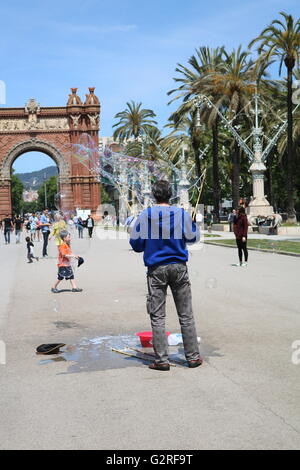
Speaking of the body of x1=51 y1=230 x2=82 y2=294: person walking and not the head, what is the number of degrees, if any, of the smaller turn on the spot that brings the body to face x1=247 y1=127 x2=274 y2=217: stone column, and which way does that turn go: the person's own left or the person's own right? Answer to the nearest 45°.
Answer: approximately 45° to the person's own left

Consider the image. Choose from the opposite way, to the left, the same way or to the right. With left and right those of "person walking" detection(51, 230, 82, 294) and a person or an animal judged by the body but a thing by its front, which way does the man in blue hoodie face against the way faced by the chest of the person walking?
to the left

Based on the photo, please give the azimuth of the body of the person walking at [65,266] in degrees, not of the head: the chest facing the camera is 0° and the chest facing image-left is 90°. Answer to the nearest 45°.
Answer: approximately 270°

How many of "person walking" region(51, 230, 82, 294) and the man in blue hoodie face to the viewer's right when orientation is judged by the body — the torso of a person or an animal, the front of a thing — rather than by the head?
1

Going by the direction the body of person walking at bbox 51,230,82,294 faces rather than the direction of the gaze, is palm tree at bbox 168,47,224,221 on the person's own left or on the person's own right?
on the person's own left

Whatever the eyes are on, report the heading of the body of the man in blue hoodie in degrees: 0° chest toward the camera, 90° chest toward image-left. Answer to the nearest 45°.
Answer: approximately 180°

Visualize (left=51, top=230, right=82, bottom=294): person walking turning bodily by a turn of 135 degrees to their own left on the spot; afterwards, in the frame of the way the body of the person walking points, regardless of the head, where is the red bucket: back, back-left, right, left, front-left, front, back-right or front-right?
back-left

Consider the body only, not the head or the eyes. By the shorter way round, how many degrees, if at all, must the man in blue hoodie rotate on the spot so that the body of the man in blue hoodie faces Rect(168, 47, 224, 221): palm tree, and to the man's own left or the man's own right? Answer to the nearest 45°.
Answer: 0° — they already face it

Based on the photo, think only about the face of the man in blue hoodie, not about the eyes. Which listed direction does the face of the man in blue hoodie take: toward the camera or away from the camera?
away from the camera

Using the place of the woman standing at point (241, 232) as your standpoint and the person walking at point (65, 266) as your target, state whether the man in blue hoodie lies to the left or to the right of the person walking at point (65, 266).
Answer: left

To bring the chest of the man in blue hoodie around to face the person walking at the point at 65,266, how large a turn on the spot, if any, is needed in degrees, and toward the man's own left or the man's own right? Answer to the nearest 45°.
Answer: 0° — they already face them
